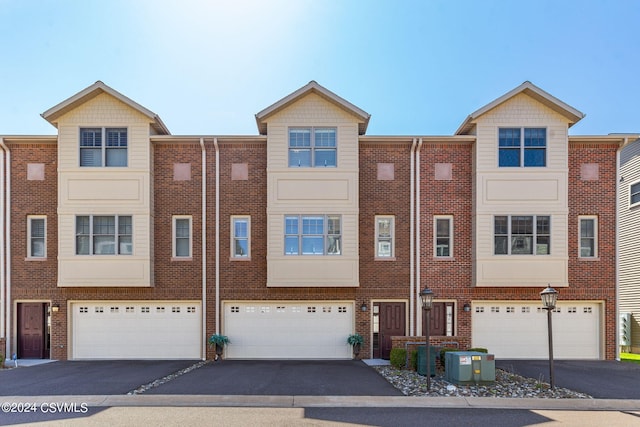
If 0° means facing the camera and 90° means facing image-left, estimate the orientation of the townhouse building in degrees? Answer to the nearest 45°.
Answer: approximately 0°

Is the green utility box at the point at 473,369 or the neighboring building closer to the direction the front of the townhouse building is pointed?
the green utility box
